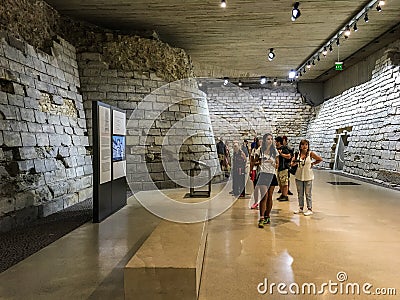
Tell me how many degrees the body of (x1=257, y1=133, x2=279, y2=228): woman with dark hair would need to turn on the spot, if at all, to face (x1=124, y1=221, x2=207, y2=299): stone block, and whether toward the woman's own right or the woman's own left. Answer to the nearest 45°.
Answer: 0° — they already face it

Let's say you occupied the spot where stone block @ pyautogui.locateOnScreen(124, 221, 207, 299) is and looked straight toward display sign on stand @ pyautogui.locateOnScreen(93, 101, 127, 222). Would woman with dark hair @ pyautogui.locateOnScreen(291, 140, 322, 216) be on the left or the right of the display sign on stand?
right

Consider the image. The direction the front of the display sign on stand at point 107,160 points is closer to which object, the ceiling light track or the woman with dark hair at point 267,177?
the woman with dark hair

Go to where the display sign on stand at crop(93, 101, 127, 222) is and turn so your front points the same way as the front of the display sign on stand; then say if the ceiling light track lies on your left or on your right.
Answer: on your left

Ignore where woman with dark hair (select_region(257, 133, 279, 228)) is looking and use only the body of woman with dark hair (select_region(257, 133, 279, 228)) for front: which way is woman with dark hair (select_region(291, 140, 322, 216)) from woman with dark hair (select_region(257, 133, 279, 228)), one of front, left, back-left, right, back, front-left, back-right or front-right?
back-left

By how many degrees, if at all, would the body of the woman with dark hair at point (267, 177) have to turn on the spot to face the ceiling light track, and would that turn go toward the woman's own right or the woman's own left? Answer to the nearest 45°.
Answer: approximately 135° to the woman's own left

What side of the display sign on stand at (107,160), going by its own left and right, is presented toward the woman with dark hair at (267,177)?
front

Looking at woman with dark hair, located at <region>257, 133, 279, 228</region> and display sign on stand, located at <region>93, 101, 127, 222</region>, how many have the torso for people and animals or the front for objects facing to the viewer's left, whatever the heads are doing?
0

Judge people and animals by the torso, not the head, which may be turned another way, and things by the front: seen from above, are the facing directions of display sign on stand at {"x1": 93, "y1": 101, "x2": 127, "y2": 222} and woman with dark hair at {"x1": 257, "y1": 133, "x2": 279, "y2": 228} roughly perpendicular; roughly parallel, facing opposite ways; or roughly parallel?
roughly perpendicular

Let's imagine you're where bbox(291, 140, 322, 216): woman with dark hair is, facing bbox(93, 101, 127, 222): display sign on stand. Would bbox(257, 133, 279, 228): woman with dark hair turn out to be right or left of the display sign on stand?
left

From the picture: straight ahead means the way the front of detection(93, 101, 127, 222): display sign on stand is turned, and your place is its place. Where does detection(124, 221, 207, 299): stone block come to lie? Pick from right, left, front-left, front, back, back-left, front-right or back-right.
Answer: front-right

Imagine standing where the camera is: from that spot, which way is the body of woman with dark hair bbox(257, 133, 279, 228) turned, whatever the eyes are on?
toward the camera

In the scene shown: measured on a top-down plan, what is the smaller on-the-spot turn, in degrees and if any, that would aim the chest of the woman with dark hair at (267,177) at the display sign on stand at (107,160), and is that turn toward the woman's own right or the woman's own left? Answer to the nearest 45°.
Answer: approximately 90° to the woman's own right
